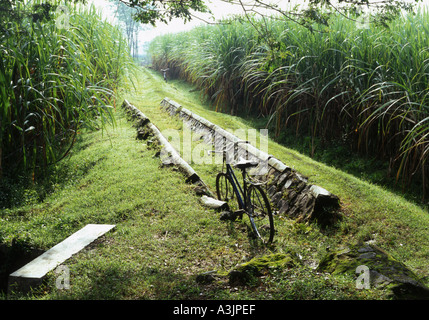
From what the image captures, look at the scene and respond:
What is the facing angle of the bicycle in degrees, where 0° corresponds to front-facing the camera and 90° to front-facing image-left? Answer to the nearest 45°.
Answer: approximately 135°

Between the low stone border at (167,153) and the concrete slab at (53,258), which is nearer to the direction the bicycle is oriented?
the low stone border

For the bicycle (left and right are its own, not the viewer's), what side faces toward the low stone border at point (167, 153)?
front

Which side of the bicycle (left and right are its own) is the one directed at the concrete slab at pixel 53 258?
left
